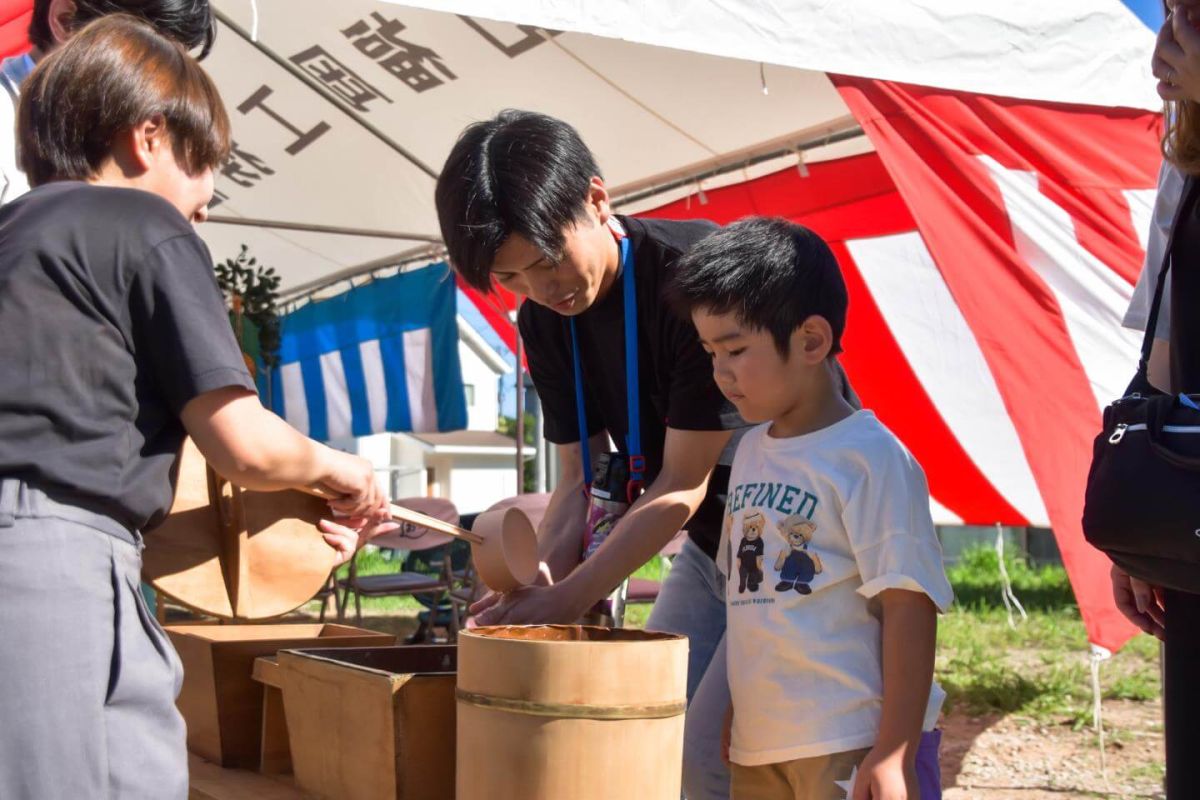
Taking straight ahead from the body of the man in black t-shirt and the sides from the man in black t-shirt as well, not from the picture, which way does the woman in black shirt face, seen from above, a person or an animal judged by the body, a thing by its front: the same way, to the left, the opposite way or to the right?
the opposite way

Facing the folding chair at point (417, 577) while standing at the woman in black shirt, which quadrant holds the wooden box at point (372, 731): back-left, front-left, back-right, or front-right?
front-right

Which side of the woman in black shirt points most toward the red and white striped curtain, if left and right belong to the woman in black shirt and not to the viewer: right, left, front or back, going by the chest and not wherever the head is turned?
front

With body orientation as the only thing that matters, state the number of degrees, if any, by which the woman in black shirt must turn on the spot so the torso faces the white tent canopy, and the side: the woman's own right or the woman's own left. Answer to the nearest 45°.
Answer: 0° — they already face it

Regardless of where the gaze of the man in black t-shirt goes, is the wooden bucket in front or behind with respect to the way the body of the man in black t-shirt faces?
in front

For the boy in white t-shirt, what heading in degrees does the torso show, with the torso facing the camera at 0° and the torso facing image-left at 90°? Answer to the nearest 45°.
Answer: approximately 45°

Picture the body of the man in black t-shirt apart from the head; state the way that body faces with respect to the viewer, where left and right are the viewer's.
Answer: facing the viewer and to the left of the viewer

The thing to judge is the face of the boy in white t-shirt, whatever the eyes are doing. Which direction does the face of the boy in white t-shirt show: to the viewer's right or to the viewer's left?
to the viewer's left

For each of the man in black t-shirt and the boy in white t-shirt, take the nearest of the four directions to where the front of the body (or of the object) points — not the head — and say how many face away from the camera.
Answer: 0

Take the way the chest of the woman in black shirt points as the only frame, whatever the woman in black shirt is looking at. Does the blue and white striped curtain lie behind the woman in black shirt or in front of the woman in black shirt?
in front

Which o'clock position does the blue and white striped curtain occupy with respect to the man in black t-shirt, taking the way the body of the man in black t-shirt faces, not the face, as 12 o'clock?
The blue and white striped curtain is roughly at 4 o'clock from the man in black t-shirt.

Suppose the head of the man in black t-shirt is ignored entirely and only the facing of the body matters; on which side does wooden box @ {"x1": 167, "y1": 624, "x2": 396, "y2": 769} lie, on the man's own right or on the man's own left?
on the man's own right

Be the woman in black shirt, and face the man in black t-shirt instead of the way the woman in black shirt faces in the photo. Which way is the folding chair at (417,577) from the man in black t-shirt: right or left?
left

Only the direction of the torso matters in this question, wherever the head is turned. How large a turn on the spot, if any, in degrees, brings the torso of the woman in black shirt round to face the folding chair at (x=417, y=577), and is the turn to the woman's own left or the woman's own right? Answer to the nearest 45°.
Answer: approximately 45° to the woman's own left

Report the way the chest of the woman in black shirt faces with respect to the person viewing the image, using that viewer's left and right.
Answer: facing away from the viewer and to the right of the viewer

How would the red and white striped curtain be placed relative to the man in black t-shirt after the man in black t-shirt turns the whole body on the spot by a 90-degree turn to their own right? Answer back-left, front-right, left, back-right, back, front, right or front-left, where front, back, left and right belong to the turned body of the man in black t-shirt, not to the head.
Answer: right
